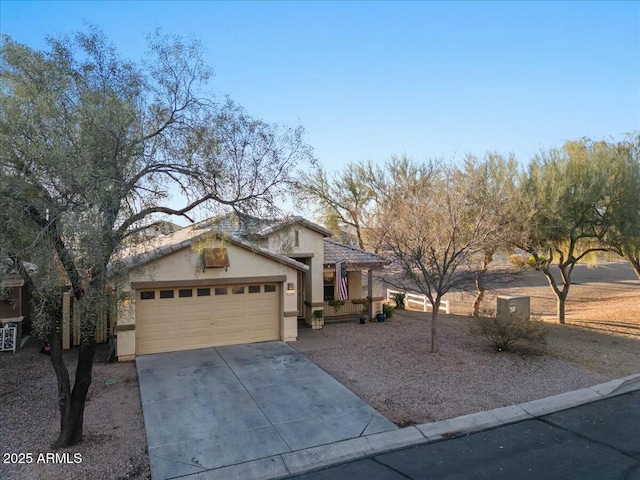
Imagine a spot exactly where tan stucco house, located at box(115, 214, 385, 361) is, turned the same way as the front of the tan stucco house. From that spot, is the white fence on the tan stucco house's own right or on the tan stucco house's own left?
on the tan stucco house's own left

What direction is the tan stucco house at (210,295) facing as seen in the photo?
toward the camera

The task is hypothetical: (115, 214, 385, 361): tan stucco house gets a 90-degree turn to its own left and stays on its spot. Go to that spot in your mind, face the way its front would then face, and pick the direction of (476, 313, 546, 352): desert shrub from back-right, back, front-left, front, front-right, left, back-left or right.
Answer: front

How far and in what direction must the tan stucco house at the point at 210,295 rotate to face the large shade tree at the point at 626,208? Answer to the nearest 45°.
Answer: approximately 90° to its left

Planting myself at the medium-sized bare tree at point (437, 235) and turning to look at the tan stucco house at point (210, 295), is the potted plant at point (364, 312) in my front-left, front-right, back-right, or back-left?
front-right

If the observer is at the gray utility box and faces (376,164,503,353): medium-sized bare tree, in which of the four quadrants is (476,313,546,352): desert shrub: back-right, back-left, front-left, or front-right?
front-left

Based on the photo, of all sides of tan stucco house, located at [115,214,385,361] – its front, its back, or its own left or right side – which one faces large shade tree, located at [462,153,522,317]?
left

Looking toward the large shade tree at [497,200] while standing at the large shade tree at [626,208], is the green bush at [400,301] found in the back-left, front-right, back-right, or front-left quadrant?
front-right

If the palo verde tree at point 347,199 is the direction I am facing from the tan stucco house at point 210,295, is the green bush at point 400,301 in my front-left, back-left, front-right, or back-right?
front-right

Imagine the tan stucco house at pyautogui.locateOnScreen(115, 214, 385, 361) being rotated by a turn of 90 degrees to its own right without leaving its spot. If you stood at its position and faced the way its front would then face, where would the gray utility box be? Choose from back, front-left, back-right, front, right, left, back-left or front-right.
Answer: back
